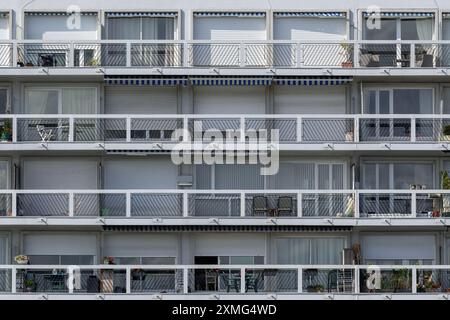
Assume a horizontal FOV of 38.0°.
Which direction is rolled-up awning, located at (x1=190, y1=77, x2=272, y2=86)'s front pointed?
toward the camera

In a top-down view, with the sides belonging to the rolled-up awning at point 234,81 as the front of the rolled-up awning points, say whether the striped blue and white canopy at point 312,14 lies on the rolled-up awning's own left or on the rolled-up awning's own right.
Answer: on the rolled-up awning's own left

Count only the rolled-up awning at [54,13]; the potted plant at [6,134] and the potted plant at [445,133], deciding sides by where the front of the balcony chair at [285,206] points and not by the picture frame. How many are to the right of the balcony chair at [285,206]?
2

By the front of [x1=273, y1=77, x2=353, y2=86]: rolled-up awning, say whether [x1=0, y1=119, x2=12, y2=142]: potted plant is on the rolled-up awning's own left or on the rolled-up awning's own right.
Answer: on the rolled-up awning's own right

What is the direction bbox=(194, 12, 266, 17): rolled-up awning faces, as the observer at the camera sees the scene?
facing the viewer

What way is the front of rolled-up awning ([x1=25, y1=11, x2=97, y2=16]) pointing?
toward the camera

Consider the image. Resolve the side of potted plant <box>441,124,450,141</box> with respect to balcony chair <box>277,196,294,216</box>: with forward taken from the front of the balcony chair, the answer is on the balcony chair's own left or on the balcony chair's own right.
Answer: on the balcony chair's own left

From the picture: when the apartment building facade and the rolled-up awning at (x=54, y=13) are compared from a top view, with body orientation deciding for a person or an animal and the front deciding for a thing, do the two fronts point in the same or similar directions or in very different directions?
same or similar directions

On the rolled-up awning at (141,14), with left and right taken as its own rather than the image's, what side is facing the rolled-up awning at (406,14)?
left

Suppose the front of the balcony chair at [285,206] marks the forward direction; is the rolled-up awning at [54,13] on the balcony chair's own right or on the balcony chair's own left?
on the balcony chair's own right

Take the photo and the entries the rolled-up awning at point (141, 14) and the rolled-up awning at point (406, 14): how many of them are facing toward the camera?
2

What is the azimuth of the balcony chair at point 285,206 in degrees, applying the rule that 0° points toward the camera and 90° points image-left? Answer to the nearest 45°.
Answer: approximately 0°

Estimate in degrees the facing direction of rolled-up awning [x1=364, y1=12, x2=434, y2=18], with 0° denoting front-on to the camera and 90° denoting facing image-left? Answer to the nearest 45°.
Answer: approximately 0°

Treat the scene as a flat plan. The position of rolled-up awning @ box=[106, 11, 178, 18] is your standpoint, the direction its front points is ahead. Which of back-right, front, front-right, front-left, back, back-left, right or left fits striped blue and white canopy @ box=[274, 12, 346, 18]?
left

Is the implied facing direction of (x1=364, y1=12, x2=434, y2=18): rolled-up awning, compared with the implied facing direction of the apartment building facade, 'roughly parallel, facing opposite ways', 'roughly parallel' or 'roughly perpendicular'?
roughly parallel

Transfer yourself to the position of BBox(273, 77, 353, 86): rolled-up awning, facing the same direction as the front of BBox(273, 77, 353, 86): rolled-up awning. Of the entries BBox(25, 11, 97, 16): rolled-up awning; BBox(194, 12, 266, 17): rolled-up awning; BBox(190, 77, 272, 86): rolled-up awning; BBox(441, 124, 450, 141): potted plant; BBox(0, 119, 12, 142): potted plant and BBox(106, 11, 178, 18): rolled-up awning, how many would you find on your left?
1
